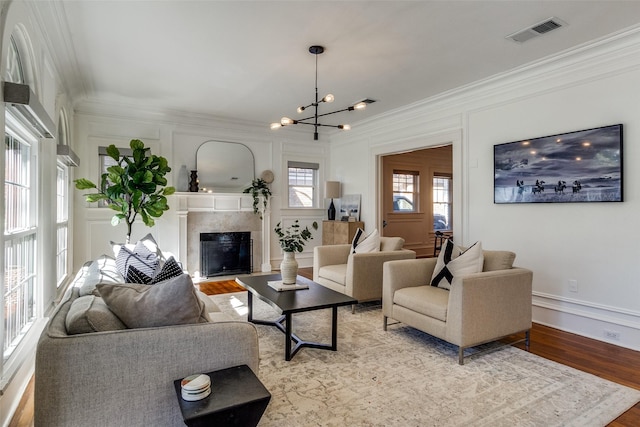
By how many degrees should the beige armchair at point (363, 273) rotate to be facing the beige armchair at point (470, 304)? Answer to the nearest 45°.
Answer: approximately 90° to its left

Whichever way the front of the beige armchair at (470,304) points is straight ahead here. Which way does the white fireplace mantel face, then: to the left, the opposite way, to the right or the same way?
to the left

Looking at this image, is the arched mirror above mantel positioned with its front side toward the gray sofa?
yes

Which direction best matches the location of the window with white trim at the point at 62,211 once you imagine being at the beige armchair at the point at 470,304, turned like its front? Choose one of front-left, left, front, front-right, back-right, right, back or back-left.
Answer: front-right

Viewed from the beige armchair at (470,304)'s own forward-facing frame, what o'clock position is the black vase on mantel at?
The black vase on mantel is roughly at 2 o'clock from the beige armchair.

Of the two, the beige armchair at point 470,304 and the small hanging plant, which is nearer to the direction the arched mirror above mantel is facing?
the beige armchair

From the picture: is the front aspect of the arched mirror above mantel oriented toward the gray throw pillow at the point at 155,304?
yes

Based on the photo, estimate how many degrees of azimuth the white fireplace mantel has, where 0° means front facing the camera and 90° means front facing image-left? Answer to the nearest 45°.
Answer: approximately 0°

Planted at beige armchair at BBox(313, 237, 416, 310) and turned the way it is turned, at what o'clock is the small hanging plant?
The small hanging plant is roughly at 3 o'clock from the beige armchair.

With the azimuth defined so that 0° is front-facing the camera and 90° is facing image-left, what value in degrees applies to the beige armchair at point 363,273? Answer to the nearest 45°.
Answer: approximately 45°
